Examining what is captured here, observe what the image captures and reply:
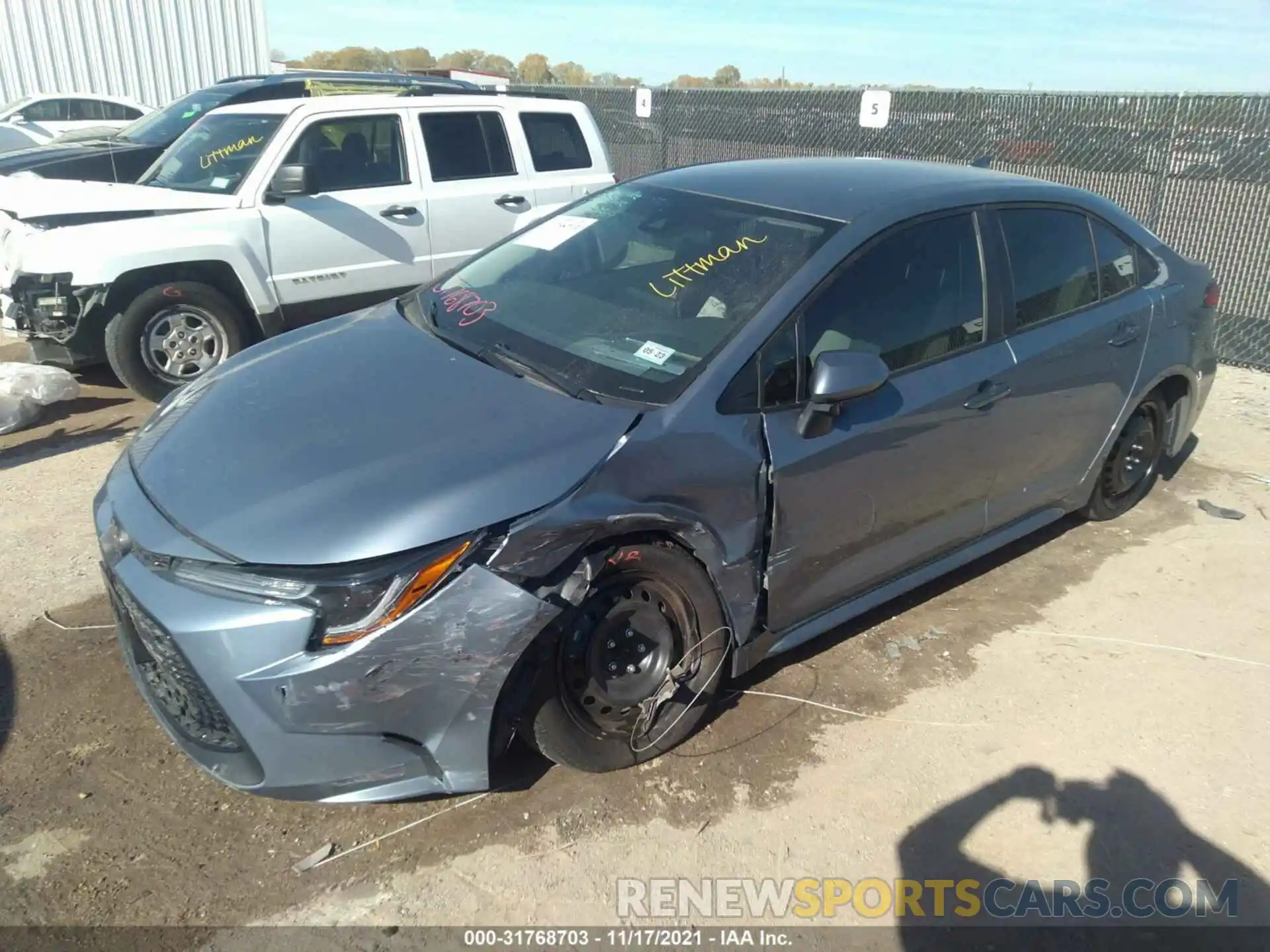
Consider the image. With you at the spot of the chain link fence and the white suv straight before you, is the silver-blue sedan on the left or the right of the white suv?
left

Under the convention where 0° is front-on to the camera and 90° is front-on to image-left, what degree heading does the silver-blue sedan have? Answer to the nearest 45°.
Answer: approximately 45°

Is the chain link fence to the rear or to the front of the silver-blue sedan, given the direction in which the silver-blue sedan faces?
to the rear

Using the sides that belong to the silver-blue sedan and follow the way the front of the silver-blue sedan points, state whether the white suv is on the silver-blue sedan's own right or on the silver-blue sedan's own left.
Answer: on the silver-blue sedan's own right

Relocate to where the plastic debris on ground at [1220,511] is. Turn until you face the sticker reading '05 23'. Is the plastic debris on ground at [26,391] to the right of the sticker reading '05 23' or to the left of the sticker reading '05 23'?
right

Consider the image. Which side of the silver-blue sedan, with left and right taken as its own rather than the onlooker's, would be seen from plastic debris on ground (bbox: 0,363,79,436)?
right
